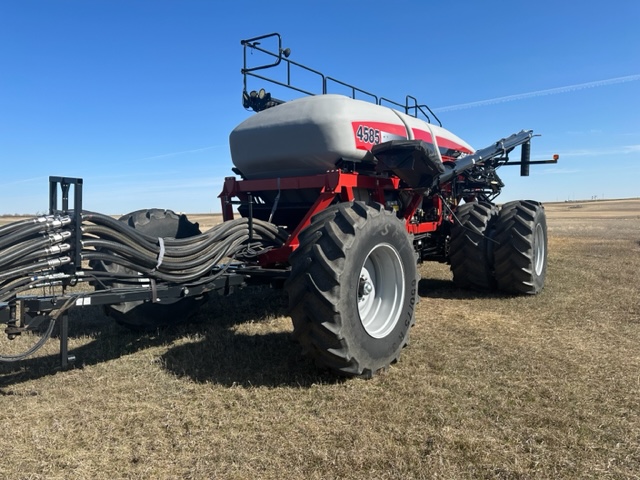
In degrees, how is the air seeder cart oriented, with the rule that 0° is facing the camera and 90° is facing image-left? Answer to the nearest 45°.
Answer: approximately 45°
